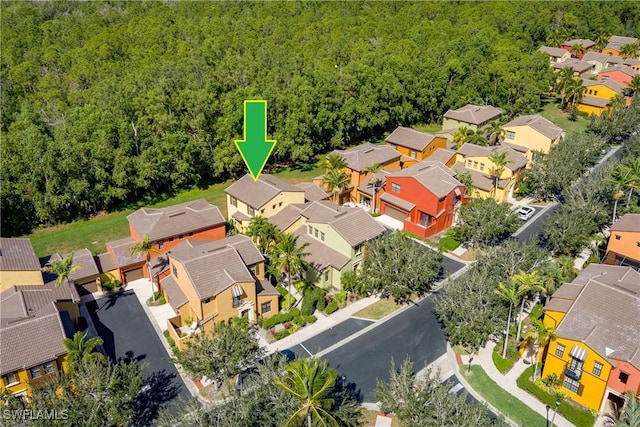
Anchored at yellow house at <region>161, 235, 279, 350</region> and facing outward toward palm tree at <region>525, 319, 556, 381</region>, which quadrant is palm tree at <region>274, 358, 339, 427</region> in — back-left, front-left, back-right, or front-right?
front-right

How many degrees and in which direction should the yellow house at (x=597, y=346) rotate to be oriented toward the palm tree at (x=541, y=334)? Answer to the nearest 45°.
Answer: approximately 45° to its right

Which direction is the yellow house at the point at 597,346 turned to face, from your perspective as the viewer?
facing the viewer and to the left of the viewer

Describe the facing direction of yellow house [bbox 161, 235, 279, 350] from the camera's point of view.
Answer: facing the viewer and to the right of the viewer

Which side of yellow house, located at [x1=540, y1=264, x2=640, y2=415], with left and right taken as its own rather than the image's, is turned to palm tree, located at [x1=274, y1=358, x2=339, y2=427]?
front

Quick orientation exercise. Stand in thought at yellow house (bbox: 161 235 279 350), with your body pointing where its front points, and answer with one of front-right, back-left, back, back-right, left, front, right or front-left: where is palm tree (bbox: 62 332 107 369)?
right

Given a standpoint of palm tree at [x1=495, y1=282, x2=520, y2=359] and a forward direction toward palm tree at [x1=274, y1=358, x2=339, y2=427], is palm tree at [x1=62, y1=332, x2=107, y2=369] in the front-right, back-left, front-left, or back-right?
front-right

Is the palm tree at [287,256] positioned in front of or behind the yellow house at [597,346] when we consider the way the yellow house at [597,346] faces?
in front

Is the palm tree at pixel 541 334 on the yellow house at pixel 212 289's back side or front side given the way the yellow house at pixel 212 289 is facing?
on the front side

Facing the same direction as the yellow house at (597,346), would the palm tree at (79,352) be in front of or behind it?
in front

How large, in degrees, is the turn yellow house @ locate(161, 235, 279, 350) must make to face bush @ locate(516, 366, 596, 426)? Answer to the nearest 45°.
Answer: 0° — it already faces it

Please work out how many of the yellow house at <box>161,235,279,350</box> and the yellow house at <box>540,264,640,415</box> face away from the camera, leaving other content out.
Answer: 0

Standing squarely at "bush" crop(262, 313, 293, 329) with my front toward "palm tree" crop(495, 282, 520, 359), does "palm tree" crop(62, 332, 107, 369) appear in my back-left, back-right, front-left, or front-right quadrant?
back-right

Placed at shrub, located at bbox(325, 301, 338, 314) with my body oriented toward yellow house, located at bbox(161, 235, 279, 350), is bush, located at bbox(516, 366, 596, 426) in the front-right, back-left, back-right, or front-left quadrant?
back-left
